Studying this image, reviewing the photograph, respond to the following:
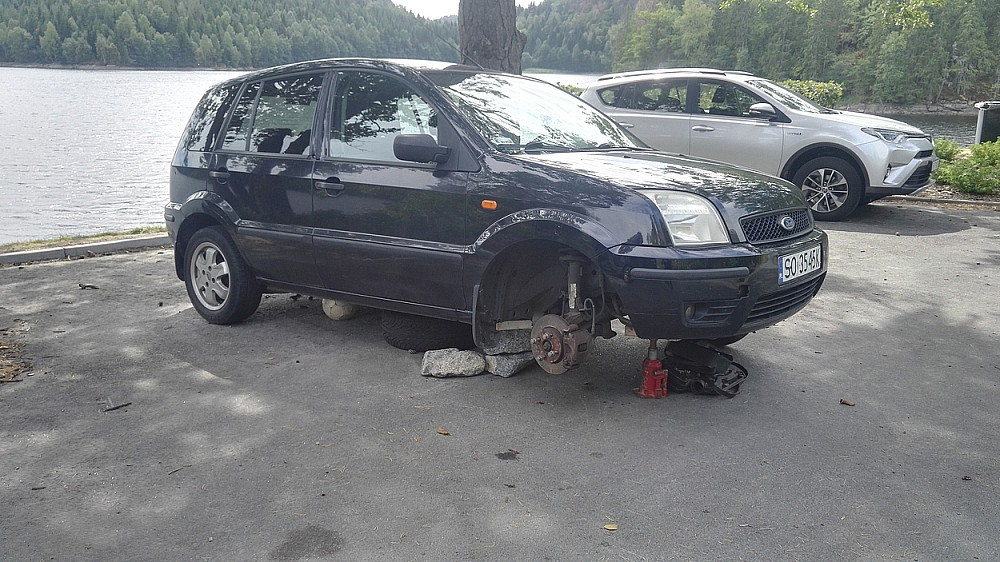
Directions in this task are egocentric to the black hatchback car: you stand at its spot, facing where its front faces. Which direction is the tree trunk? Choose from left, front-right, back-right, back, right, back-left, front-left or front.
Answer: back-left

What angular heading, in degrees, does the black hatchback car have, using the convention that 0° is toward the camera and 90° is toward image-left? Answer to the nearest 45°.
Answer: approximately 315°

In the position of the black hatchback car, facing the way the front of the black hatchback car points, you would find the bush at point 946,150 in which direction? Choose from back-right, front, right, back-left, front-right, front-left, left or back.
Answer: left

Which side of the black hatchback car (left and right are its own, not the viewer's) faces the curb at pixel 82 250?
back

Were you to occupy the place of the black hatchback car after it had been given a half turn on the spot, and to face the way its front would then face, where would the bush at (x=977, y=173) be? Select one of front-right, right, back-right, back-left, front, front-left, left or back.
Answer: right

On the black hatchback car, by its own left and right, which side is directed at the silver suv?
left

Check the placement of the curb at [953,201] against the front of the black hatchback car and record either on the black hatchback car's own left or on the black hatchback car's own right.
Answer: on the black hatchback car's own left
